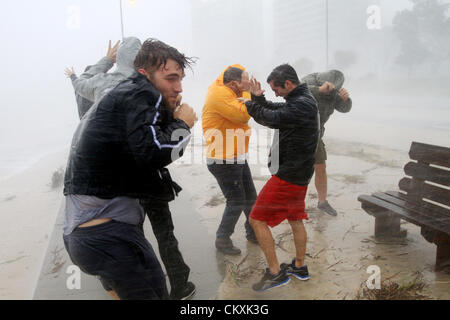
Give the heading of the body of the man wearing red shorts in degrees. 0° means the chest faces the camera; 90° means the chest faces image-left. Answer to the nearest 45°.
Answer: approximately 90°

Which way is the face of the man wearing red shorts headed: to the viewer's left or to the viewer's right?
to the viewer's left

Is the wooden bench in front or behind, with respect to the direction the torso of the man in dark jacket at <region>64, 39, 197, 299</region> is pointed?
in front

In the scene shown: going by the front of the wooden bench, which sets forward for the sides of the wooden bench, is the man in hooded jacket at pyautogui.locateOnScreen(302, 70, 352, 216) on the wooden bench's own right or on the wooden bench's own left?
on the wooden bench's own right

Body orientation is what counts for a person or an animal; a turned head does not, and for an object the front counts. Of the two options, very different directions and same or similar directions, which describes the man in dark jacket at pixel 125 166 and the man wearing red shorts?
very different directions

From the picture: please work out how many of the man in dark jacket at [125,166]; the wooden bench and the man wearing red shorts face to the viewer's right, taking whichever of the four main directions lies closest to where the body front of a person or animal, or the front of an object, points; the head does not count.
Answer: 1

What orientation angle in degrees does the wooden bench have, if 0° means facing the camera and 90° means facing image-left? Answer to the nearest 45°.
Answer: approximately 45°

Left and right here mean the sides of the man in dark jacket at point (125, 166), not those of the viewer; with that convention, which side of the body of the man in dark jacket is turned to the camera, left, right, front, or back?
right

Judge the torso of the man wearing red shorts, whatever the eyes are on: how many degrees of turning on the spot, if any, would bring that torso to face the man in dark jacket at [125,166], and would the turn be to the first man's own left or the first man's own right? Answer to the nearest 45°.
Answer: approximately 45° to the first man's own left

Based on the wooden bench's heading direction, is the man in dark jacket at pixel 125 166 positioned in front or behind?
in front

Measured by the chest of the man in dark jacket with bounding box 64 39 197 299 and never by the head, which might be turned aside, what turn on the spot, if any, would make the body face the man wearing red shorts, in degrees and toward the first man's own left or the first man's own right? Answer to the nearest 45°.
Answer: approximately 45° to the first man's own left

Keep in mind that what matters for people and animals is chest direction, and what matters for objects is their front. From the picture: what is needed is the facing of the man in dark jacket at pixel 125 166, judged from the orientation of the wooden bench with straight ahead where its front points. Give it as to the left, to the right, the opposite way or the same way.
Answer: the opposite way
